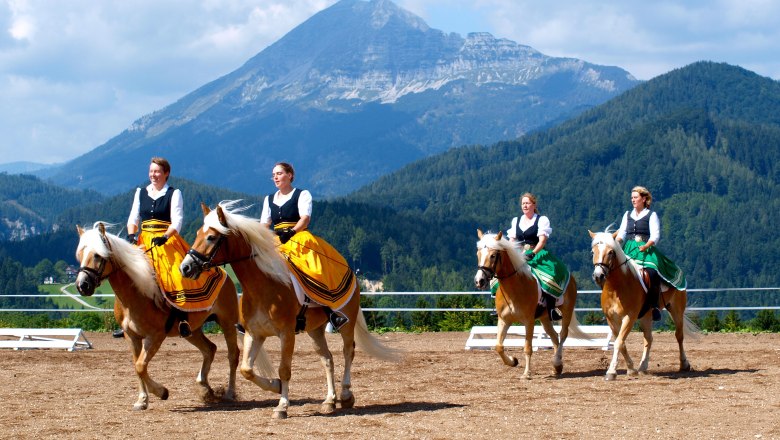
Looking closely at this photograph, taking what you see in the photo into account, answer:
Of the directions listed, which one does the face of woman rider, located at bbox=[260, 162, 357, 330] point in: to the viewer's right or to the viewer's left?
to the viewer's left

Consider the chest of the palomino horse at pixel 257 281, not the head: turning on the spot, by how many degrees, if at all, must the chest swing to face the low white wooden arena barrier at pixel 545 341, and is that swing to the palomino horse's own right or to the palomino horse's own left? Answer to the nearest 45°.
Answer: approximately 180°

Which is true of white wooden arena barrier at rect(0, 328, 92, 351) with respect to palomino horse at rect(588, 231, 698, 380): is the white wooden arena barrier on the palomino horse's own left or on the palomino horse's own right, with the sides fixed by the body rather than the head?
on the palomino horse's own right

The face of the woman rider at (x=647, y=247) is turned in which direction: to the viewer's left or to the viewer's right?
to the viewer's left

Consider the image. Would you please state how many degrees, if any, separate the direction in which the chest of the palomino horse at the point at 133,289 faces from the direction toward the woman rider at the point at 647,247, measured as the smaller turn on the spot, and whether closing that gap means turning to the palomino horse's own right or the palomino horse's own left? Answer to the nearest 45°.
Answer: approximately 135° to the palomino horse's own left
